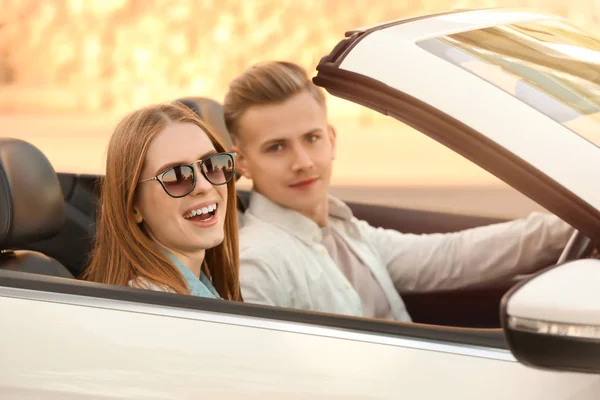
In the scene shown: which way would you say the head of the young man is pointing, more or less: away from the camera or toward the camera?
toward the camera

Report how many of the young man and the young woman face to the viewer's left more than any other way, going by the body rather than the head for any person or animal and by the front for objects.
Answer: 0

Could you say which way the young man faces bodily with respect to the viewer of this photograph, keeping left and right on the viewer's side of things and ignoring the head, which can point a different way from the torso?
facing the viewer and to the right of the viewer

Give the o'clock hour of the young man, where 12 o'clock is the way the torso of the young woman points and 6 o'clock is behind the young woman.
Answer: The young man is roughly at 9 o'clock from the young woman.

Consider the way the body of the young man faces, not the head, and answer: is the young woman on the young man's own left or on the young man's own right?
on the young man's own right
